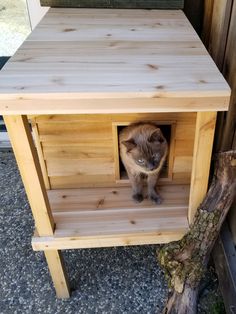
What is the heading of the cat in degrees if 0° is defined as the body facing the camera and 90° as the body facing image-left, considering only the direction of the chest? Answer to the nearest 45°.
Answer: approximately 0°

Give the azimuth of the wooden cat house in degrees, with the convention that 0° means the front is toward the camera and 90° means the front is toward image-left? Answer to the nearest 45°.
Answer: approximately 0°

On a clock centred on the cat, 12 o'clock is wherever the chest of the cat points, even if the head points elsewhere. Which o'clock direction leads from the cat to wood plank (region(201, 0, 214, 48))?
The wood plank is roughly at 7 o'clock from the cat.
